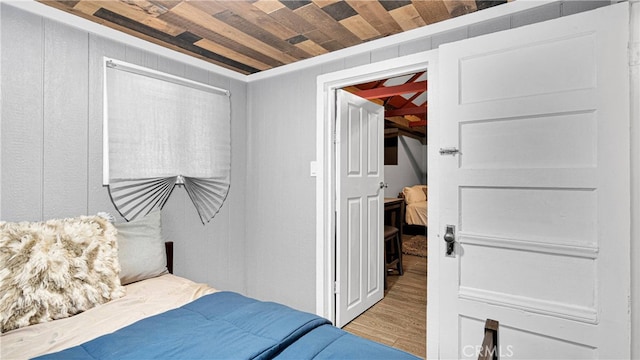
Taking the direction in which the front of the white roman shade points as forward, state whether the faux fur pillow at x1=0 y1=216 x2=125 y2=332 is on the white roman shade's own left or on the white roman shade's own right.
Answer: on the white roman shade's own right

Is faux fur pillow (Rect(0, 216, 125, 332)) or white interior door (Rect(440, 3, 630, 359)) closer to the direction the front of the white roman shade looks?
the white interior door

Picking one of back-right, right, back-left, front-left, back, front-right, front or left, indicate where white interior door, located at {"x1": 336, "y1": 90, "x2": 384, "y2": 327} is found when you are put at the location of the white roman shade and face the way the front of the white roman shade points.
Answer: front-left

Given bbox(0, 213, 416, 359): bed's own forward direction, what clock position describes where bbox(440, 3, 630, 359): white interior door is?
The white interior door is roughly at 11 o'clock from the bed.

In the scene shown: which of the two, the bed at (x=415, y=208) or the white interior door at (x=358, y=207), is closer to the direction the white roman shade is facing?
the white interior door

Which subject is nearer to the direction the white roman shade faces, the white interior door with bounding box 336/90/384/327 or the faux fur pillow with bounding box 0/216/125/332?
the white interior door

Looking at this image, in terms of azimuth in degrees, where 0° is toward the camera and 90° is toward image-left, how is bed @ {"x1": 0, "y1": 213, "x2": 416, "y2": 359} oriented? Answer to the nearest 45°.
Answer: approximately 315°

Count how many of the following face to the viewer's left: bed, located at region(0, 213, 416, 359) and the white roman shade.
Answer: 0

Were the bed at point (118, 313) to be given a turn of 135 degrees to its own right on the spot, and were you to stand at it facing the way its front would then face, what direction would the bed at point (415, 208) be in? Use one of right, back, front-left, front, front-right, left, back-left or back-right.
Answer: back-right
